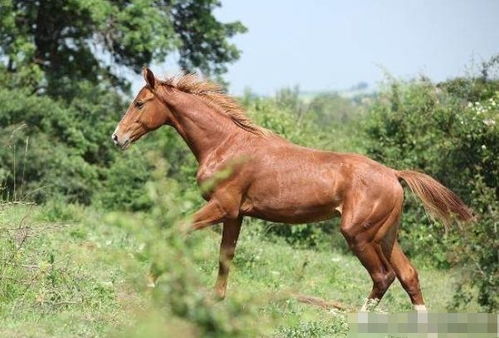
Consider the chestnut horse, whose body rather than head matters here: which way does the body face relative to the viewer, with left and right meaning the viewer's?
facing to the left of the viewer

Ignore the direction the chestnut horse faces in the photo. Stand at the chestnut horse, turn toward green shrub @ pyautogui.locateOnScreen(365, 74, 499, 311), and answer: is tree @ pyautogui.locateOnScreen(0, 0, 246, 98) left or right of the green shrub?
left

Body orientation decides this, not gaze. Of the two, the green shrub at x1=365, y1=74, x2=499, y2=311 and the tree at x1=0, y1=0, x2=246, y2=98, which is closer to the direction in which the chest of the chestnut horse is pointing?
the tree
